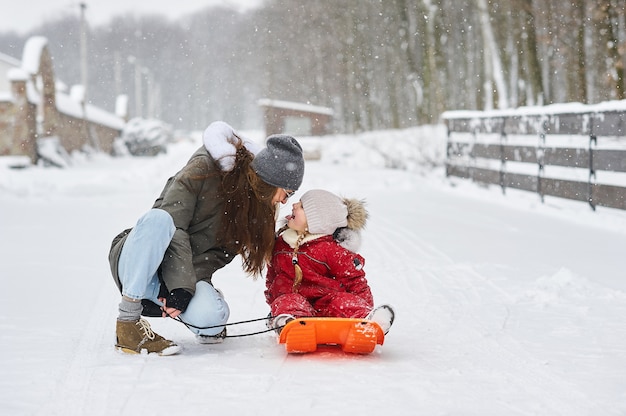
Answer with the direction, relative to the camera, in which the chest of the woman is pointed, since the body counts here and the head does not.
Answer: to the viewer's right

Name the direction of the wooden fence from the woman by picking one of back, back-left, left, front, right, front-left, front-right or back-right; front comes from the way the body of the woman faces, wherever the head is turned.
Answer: front-left

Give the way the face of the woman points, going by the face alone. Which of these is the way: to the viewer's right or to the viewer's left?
to the viewer's right

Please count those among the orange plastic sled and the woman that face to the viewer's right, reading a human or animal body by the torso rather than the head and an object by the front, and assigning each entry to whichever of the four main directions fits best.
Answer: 1

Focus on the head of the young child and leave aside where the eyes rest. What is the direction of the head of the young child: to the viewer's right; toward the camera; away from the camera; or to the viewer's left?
to the viewer's left

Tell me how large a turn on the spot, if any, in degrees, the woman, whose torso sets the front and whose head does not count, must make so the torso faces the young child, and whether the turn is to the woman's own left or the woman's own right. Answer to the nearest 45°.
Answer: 0° — they already face them

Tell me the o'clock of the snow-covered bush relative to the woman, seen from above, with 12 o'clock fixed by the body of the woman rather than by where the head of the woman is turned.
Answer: The snow-covered bush is roughly at 9 o'clock from the woman.

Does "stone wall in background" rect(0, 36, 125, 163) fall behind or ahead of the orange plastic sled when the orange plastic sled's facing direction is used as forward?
behind
